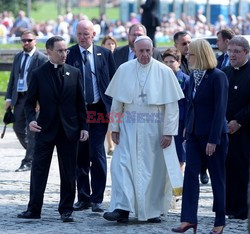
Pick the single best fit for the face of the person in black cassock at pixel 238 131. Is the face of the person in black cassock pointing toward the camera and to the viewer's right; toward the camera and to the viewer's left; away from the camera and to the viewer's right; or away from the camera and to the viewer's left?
toward the camera and to the viewer's left

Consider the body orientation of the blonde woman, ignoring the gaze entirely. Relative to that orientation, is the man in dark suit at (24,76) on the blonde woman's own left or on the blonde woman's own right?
on the blonde woman's own right

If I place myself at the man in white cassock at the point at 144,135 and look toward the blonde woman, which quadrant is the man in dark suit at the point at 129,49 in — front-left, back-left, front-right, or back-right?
back-left

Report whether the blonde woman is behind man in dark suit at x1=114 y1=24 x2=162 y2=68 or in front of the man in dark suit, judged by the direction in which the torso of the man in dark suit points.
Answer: in front

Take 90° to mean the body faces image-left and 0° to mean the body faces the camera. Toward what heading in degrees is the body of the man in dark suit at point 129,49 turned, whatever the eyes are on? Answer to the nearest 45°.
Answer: approximately 0°

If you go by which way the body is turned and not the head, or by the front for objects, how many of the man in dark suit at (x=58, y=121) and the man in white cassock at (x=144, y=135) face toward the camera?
2

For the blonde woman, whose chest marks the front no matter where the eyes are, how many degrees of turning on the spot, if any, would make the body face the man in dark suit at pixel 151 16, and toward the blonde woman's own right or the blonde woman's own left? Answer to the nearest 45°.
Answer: approximately 135° to the blonde woman's own right

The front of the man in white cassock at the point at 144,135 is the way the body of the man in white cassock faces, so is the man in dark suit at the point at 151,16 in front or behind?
behind
